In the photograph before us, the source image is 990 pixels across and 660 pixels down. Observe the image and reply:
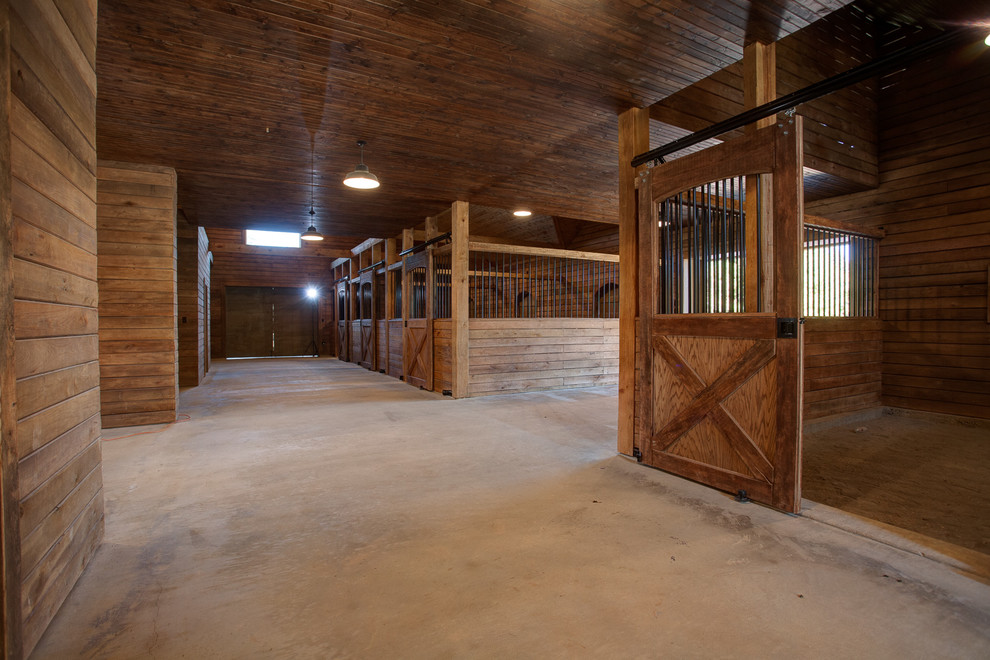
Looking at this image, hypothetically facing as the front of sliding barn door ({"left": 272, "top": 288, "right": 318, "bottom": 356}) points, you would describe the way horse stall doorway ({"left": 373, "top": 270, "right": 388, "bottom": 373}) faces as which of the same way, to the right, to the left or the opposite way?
to the right

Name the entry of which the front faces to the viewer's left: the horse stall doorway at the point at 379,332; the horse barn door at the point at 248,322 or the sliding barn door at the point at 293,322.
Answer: the horse stall doorway at the point at 379,332

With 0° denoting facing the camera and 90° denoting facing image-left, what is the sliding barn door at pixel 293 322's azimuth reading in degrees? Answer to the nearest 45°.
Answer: approximately 0°

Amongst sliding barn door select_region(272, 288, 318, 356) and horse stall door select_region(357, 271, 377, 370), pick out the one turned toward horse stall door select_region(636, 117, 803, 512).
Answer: the sliding barn door

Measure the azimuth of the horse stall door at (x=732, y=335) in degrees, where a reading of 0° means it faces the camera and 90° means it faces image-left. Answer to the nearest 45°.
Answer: approximately 45°

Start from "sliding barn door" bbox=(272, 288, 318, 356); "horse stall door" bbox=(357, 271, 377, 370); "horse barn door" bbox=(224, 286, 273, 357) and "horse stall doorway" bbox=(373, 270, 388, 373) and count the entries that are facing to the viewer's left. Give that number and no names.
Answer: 2

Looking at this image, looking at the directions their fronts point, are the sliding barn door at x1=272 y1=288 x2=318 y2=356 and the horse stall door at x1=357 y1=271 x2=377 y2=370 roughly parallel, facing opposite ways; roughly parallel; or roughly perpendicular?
roughly perpendicular

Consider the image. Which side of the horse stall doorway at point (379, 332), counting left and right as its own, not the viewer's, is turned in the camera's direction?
left
